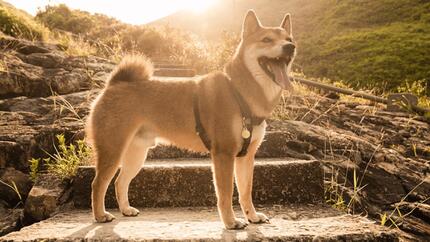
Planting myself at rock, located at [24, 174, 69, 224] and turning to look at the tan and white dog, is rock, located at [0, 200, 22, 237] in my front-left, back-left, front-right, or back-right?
back-right

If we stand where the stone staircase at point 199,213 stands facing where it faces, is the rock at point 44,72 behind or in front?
behind

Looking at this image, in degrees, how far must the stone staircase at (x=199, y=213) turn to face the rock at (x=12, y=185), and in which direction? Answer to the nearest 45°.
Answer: approximately 90° to its right

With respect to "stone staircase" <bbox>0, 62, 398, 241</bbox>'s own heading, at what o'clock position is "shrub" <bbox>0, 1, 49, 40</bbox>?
The shrub is roughly at 5 o'clock from the stone staircase.

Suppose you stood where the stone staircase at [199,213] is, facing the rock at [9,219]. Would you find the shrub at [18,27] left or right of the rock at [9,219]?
right

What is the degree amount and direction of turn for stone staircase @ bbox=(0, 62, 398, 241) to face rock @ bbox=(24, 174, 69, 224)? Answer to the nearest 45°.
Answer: approximately 90° to its right

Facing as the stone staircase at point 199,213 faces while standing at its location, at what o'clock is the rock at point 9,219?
The rock is roughly at 3 o'clock from the stone staircase.

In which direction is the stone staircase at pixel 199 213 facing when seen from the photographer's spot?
facing the viewer

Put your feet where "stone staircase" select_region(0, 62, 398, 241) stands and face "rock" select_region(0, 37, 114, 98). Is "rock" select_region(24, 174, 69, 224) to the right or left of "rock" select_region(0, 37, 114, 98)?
left
